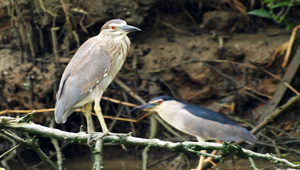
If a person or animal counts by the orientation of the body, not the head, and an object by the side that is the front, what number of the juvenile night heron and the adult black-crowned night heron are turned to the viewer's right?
1

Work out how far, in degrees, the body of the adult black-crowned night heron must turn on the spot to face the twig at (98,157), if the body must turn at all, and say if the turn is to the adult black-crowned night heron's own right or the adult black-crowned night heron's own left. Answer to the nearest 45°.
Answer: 0° — it already faces it

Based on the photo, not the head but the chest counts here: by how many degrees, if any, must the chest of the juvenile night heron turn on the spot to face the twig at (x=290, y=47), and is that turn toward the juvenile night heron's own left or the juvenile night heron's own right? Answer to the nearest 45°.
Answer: approximately 45° to the juvenile night heron's own left

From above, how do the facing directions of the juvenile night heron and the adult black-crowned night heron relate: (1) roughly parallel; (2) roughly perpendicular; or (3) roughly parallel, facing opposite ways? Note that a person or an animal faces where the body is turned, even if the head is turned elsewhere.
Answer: roughly parallel, facing opposite ways

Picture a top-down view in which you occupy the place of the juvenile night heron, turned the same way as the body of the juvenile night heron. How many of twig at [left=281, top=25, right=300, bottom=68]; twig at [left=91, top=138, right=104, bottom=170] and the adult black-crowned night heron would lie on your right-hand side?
1

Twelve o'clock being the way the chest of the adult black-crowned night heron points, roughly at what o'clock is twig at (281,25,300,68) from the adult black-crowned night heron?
The twig is roughly at 5 o'clock from the adult black-crowned night heron.

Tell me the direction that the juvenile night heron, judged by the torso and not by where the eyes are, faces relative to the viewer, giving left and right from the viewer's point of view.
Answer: facing to the right of the viewer

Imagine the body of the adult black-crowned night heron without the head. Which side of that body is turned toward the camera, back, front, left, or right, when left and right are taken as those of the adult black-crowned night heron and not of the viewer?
left
